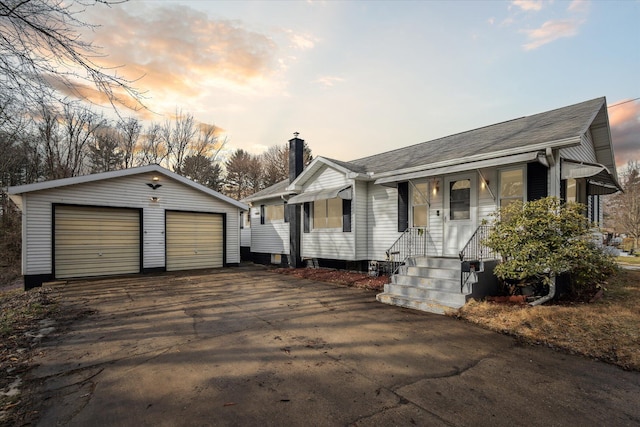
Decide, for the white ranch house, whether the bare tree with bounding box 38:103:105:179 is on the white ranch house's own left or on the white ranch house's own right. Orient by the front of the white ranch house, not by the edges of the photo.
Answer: on the white ranch house's own right

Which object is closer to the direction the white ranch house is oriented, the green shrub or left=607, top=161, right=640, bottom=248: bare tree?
the green shrub
